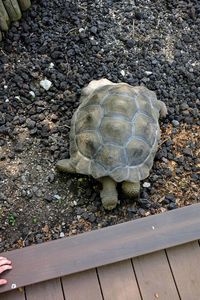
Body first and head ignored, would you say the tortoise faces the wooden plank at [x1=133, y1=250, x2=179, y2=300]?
yes

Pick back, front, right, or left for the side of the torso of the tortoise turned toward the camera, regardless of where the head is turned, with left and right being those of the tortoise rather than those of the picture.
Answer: front

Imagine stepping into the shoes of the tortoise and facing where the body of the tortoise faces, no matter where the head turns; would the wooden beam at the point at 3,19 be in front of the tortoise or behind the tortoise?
behind

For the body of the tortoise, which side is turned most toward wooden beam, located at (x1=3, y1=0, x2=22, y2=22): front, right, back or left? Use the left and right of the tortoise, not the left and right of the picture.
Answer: back

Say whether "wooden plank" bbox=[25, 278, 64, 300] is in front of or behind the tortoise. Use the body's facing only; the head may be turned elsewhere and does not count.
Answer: in front

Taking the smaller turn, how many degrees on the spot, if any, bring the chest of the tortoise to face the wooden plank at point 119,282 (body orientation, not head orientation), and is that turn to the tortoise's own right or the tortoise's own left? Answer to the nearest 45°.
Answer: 0° — it already faces it
